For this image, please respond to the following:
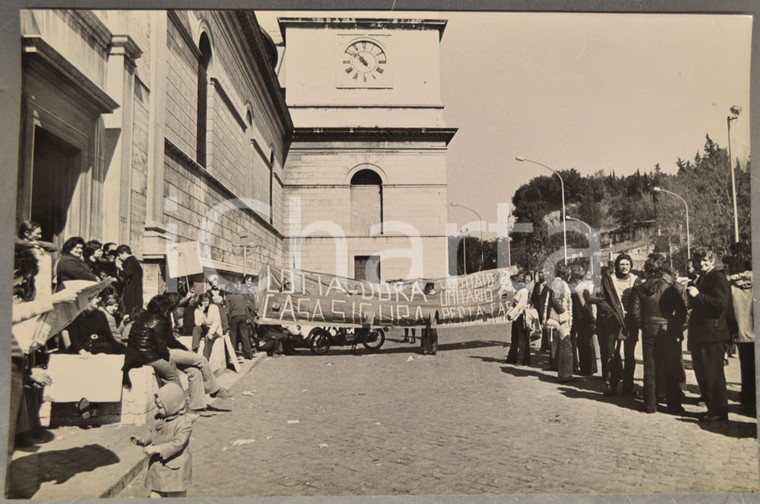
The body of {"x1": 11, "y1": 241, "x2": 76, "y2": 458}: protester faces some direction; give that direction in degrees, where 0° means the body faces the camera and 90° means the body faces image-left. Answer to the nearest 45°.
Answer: approximately 270°

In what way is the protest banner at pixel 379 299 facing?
toward the camera

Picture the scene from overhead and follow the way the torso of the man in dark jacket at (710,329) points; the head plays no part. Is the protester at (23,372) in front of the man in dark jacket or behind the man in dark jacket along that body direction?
in front

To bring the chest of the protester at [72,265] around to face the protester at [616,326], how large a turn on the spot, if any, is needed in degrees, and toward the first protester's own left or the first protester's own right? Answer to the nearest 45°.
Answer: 0° — they already face them

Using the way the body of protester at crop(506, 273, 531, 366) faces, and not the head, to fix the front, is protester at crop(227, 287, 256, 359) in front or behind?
in front

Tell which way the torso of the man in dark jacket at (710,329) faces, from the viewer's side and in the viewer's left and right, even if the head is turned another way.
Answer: facing the viewer and to the left of the viewer

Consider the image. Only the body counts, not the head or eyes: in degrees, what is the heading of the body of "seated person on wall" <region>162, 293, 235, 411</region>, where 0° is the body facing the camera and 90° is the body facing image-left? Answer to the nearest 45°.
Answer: approximately 270°

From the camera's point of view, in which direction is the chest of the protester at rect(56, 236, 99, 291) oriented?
to the viewer's right

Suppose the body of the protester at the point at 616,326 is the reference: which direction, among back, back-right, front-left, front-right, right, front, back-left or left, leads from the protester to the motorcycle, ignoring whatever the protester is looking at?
right

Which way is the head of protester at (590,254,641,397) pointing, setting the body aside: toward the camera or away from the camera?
toward the camera

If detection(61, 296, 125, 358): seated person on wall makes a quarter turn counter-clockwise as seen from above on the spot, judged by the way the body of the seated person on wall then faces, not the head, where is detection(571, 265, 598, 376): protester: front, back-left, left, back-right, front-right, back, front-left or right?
front
